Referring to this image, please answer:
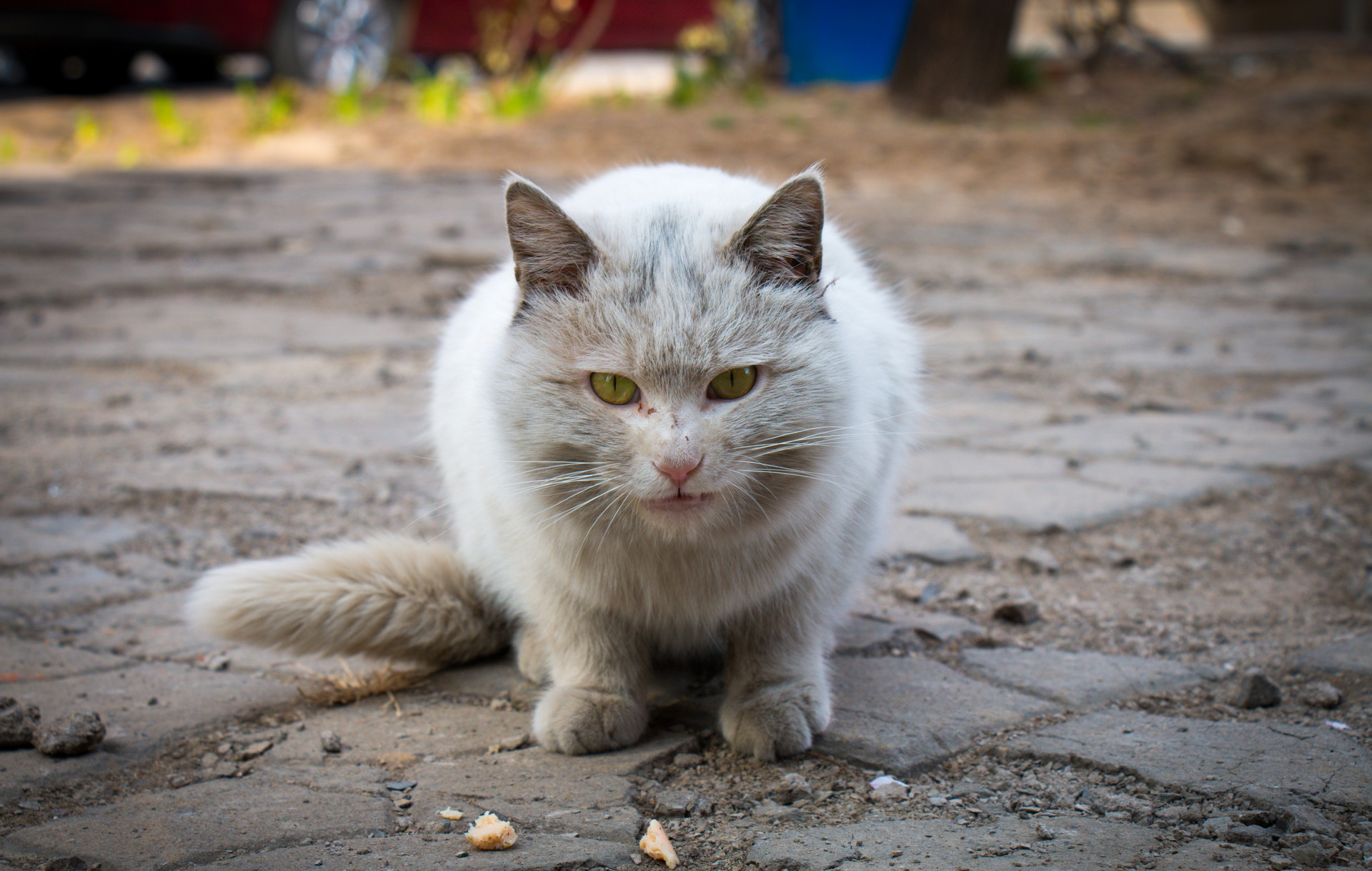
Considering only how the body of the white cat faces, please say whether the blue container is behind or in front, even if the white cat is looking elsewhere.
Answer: behind

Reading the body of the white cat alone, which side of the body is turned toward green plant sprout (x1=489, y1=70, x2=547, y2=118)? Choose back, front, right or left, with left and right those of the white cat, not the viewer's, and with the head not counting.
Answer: back

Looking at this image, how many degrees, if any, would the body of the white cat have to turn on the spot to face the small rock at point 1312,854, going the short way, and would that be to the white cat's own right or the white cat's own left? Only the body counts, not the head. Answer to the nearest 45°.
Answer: approximately 45° to the white cat's own left

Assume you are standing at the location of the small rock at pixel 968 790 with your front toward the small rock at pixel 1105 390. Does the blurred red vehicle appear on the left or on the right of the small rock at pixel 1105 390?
left

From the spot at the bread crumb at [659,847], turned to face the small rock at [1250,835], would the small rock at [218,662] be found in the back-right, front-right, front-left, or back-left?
back-left

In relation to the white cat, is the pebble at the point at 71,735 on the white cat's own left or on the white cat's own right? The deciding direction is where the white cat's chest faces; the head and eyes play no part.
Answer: on the white cat's own right

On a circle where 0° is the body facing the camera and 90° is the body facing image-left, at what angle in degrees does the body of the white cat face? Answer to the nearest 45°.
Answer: approximately 0°

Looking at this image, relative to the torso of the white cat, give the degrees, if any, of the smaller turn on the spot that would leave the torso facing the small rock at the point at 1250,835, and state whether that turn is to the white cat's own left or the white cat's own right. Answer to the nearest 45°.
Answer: approximately 45° to the white cat's own left

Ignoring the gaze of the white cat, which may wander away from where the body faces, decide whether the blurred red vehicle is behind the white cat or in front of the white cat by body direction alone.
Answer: behind

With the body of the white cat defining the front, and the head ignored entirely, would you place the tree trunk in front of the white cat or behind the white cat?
behind

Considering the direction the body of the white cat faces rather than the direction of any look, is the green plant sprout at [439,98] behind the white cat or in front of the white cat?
behind
